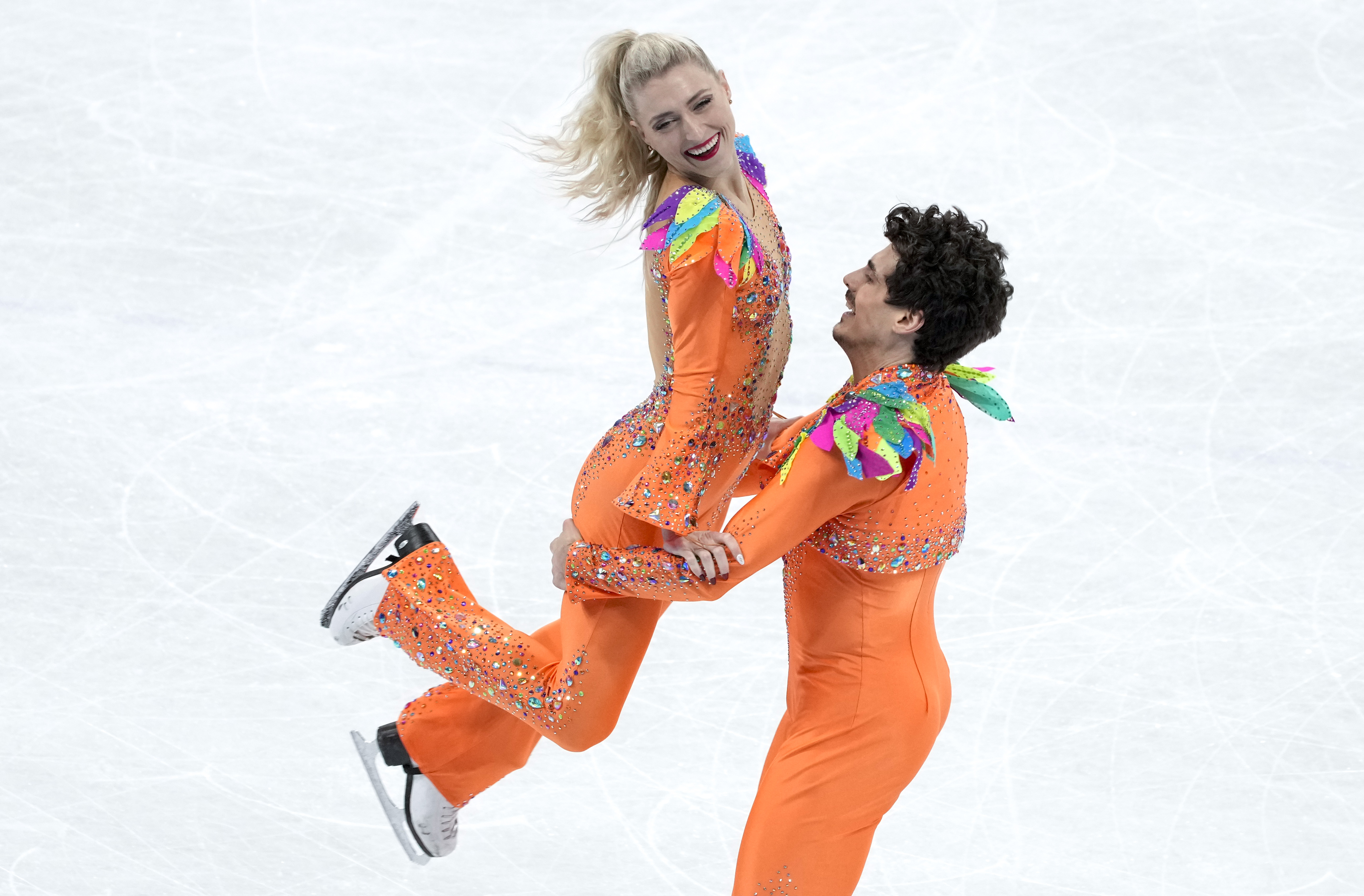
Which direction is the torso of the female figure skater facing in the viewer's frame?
to the viewer's right

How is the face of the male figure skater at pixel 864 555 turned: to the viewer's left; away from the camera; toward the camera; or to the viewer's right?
to the viewer's left
